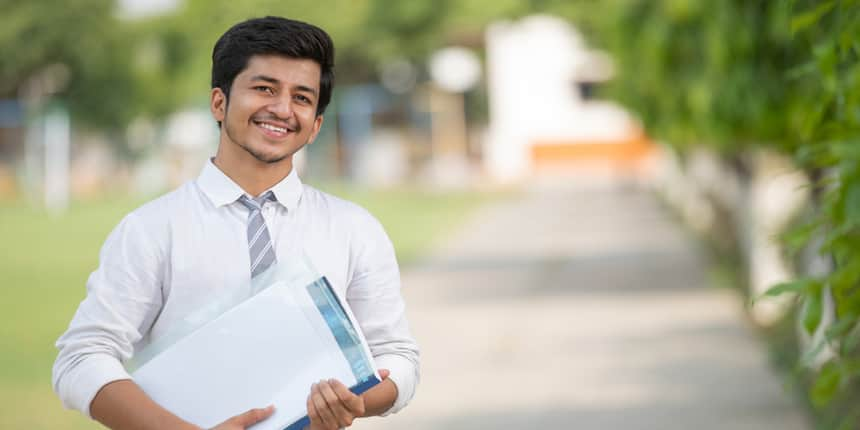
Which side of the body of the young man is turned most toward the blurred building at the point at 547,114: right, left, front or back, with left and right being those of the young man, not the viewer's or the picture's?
back

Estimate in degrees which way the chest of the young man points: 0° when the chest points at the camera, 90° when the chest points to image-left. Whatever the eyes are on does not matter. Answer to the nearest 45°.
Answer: approximately 0°
